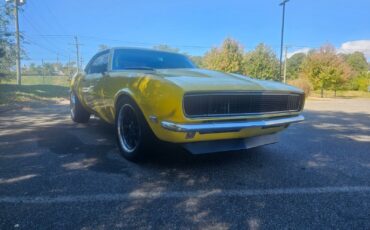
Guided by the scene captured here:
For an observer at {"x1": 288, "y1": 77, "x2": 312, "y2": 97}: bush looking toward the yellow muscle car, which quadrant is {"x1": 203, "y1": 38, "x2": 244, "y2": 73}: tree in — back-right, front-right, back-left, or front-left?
back-right

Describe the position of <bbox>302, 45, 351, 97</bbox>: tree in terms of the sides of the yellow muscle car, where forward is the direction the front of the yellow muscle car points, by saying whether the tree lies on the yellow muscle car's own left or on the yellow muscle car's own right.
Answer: on the yellow muscle car's own left

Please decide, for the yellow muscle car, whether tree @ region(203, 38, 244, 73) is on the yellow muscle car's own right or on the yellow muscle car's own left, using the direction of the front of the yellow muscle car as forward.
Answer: on the yellow muscle car's own left

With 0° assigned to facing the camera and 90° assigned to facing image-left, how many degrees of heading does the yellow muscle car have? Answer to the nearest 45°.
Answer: approximately 315°

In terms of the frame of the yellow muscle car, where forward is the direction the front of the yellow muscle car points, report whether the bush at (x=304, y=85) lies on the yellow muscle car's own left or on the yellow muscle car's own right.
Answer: on the yellow muscle car's own left

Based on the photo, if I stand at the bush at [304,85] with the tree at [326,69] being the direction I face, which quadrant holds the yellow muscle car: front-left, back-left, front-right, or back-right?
back-right
